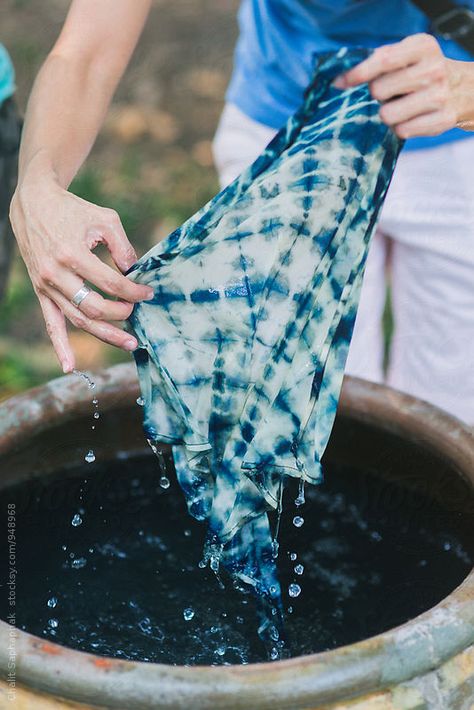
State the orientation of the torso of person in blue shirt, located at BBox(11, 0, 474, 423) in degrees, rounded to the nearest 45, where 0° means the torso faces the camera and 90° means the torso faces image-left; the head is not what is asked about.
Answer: approximately 0°

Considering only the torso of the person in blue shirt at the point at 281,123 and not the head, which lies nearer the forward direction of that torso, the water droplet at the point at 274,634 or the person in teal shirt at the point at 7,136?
the water droplet

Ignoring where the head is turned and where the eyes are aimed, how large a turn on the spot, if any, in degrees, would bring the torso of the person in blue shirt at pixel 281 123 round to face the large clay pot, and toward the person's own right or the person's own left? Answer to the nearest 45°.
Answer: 0° — they already face it
